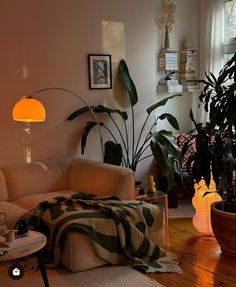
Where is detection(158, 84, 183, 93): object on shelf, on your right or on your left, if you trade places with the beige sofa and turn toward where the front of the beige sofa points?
on your left

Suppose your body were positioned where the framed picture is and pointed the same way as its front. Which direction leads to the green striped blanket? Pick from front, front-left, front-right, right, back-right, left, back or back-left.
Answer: front

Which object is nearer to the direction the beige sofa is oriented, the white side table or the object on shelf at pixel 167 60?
the white side table

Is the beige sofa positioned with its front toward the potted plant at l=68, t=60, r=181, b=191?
no

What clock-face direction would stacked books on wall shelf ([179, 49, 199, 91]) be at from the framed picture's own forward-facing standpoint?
The stacked books on wall shelf is roughly at 8 o'clock from the framed picture.

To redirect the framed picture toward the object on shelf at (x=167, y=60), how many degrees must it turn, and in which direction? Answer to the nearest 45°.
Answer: approximately 135° to its left

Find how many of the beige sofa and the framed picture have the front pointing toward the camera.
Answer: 2

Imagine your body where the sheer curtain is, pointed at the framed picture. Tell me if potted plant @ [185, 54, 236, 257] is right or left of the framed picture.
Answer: left

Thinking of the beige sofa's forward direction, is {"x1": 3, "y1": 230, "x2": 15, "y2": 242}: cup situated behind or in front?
in front

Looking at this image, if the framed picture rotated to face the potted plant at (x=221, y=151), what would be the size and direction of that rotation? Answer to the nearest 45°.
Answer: approximately 45° to its left

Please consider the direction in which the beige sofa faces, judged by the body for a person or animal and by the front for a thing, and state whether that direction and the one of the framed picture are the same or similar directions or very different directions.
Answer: same or similar directions

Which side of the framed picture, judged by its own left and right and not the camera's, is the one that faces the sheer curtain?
left

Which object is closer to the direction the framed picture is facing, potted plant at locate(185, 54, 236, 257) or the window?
the potted plant

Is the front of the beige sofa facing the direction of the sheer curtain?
no

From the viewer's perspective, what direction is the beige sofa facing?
toward the camera
